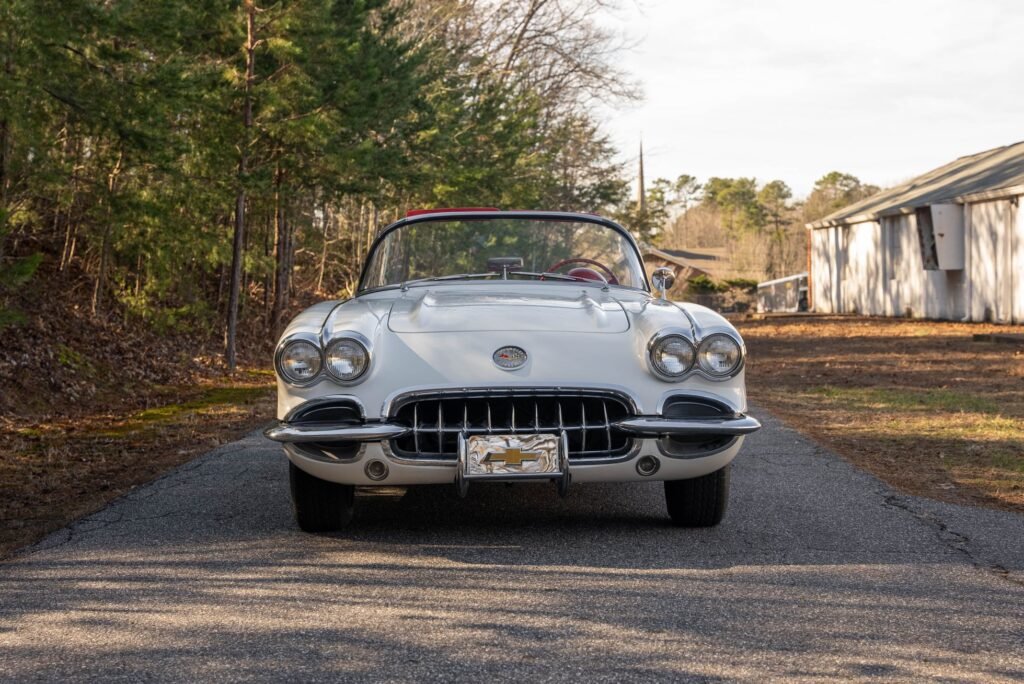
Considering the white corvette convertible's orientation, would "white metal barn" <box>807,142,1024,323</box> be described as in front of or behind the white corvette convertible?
behind

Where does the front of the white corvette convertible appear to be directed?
toward the camera
